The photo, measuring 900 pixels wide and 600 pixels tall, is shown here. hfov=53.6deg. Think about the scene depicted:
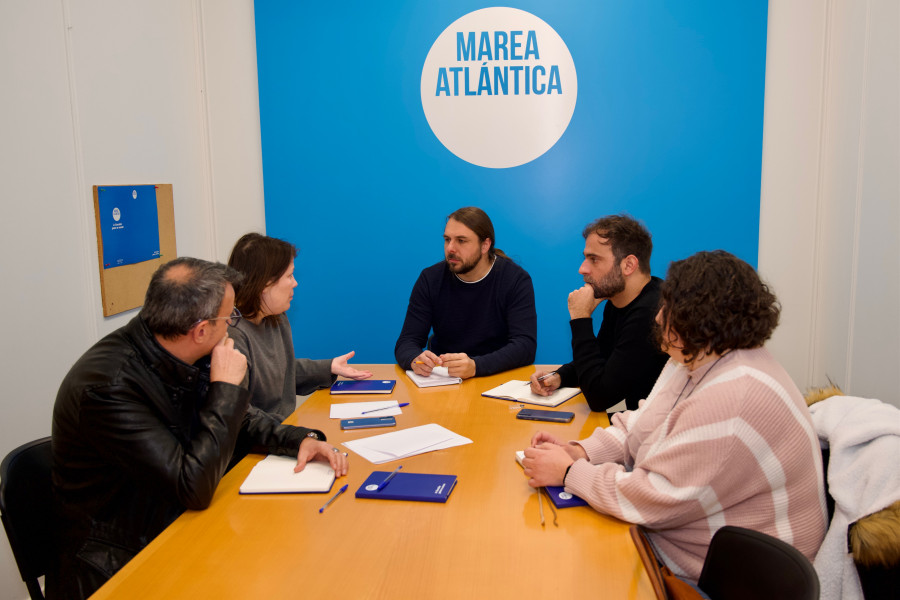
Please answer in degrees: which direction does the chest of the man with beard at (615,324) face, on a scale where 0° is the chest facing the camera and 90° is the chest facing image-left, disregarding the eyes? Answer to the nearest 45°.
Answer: approximately 90°

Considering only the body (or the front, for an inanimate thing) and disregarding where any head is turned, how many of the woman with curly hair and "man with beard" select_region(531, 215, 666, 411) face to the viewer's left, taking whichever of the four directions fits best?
2

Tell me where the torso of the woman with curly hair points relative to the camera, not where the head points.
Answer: to the viewer's left

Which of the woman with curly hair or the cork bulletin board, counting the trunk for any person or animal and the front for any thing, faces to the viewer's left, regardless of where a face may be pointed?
the woman with curly hair

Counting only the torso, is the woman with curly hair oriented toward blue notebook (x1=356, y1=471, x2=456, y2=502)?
yes

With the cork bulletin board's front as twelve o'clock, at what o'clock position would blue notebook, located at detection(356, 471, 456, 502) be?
The blue notebook is roughly at 1 o'clock from the cork bulletin board.

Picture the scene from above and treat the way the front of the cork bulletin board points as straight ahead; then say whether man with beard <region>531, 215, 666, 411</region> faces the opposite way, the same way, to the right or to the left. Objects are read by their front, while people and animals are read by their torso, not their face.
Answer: the opposite way

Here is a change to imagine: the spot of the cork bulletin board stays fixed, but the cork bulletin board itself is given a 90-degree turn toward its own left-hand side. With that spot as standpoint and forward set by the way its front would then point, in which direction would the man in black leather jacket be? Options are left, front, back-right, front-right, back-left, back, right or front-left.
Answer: back-right

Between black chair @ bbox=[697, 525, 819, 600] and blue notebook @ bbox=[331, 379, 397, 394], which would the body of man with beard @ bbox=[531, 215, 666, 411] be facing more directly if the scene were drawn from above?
the blue notebook

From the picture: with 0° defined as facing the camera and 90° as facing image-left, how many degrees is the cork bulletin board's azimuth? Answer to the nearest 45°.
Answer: approximately 315°

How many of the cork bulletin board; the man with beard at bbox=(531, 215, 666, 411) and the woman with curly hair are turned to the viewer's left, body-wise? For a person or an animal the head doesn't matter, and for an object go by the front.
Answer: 2

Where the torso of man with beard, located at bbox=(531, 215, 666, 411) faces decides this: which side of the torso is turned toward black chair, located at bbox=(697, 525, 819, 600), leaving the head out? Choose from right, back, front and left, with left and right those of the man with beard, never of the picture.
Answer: left

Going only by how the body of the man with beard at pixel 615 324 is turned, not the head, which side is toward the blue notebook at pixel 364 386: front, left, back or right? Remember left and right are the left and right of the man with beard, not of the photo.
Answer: front

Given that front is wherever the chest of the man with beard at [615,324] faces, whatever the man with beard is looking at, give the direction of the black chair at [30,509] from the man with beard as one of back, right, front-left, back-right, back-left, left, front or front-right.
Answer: front-left

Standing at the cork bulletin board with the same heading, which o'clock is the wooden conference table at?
The wooden conference table is roughly at 1 o'clock from the cork bulletin board.
